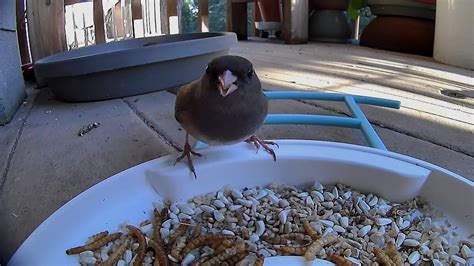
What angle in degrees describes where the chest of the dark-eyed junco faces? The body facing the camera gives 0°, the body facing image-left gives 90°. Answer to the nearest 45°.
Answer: approximately 0°
